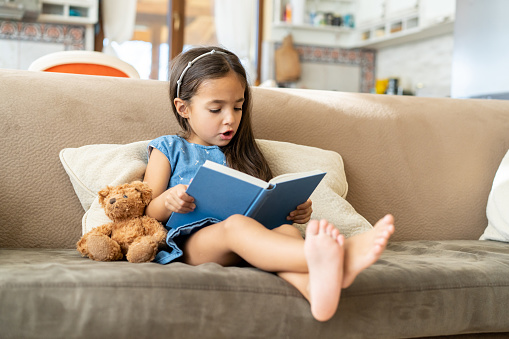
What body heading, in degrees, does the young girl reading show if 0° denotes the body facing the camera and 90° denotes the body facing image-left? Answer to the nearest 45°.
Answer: approximately 315°

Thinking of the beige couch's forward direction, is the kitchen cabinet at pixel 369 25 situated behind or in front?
behind

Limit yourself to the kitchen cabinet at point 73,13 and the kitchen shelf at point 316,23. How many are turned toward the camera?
2

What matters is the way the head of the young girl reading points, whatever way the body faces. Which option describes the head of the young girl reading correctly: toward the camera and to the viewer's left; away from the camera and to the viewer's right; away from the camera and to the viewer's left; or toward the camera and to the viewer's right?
toward the camera and to the viewer's right

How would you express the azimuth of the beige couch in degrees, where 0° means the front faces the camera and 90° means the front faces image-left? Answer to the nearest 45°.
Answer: approximately 0°

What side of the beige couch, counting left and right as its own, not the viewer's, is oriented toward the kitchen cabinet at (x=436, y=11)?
back

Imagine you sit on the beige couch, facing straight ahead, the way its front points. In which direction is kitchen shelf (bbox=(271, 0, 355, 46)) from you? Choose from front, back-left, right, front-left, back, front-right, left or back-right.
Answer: back

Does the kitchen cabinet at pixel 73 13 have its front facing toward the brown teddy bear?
yes

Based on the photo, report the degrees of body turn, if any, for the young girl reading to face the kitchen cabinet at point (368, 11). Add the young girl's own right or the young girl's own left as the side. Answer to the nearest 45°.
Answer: approximately 135° to the young girl's own left

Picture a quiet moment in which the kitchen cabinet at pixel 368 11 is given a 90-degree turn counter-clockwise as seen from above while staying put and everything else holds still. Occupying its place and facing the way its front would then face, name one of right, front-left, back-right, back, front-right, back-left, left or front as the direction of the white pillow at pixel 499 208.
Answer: front-right

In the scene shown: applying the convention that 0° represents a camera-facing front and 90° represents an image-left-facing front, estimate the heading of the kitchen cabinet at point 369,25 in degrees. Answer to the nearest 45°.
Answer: approximately 45°
